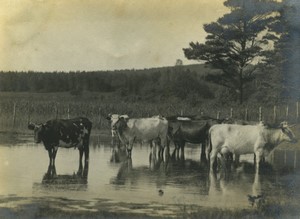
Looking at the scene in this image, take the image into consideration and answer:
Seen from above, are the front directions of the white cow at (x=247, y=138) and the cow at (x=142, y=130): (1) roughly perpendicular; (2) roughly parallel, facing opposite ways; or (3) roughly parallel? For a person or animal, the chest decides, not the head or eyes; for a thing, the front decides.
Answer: roughly parallel, facing opposite ways

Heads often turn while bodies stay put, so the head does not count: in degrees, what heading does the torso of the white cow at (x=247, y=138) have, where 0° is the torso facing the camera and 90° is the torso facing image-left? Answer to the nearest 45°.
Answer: approximately 270°

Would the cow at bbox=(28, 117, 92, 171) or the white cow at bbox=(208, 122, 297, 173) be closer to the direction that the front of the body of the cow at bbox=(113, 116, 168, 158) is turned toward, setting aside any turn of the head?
the cow

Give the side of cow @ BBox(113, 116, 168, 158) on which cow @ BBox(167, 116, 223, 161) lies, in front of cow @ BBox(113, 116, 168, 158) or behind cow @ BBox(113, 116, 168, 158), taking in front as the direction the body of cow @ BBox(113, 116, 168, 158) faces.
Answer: behind

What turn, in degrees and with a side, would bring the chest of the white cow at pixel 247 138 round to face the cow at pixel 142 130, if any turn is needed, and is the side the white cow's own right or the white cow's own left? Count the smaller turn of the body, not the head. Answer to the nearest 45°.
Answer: approximately 135° to the white cow's own left

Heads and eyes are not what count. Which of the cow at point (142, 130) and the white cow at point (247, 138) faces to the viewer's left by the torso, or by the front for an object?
the cow

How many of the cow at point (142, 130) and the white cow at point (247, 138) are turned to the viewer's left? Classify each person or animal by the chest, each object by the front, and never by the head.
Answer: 1

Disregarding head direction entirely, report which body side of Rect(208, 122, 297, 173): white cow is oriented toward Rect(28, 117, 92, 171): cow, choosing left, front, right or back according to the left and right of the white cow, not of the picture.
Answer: back

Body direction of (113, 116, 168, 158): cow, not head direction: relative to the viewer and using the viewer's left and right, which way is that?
facing to the left of the viewer

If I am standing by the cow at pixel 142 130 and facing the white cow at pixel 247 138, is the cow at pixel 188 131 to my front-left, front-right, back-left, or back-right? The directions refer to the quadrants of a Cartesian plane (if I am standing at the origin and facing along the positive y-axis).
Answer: front-left
